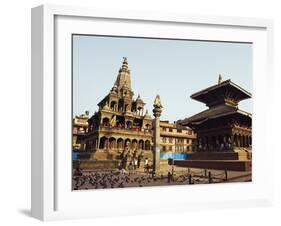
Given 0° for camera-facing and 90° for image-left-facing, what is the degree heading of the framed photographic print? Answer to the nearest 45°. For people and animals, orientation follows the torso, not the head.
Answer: approximately 315°
